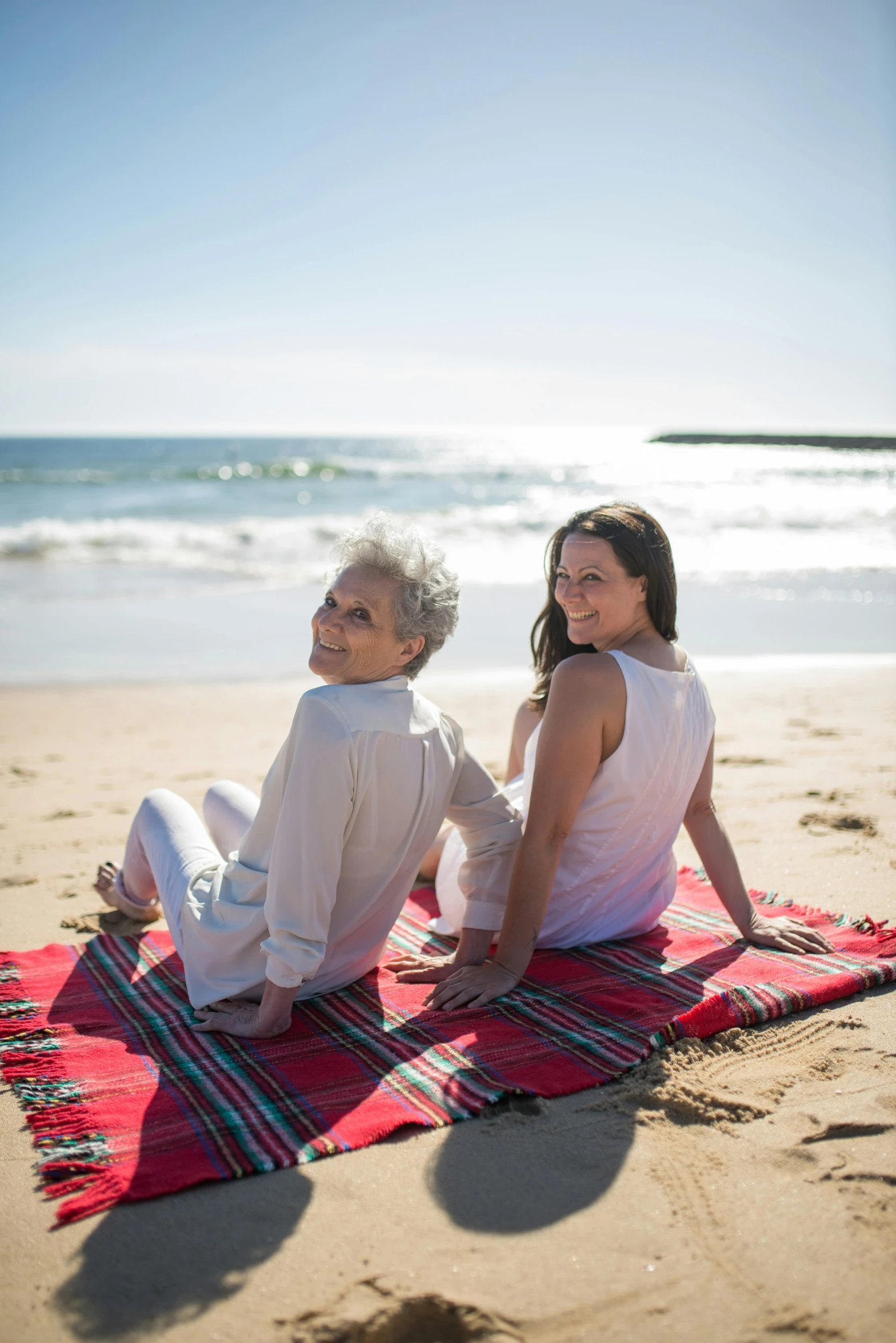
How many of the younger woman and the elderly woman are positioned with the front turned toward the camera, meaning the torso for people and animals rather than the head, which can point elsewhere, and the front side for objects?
0

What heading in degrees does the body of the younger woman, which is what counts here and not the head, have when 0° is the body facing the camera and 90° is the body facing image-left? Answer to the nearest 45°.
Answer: approximately 135°

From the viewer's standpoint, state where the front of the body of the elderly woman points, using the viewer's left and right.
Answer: facing away from the viewer and to the left of the viewer

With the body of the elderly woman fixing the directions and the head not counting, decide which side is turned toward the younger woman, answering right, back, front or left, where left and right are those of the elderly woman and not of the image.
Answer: right

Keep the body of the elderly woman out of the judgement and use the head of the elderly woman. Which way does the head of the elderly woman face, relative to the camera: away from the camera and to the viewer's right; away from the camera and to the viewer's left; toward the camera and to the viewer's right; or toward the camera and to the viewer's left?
toward the camera and to the viewer's left

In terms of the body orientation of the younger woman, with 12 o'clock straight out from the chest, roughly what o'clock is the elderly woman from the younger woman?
The elderly woman is roughly at 9 o'clock from the younger woman.
